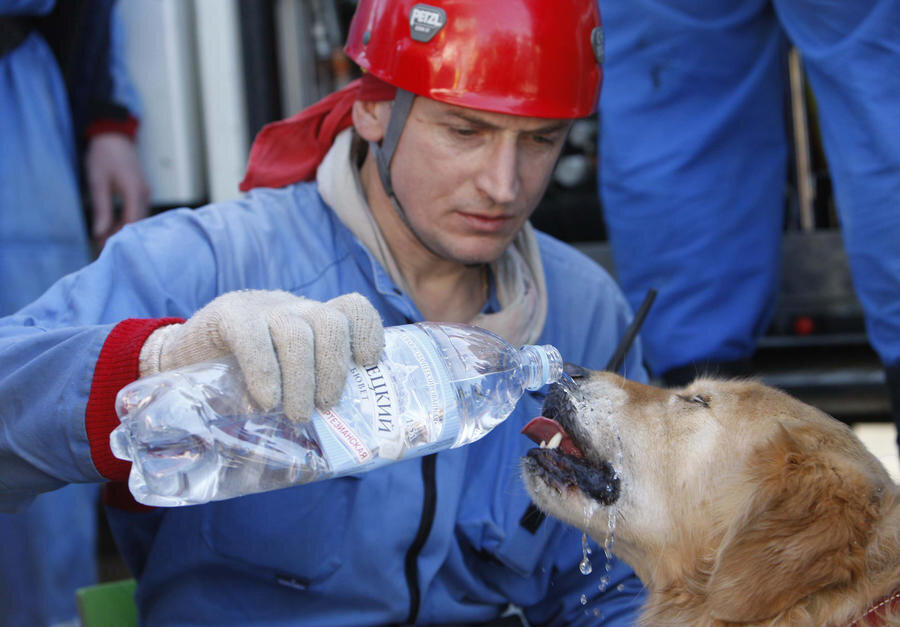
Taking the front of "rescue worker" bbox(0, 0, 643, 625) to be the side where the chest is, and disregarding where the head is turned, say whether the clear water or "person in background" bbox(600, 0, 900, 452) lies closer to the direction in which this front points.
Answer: the clear water

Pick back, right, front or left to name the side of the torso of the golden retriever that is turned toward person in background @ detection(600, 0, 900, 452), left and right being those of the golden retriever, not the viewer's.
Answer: right

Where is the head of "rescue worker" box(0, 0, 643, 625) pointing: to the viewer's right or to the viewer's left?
to the viewer's right

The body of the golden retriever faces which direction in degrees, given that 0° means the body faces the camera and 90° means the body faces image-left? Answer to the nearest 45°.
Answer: approximately 90°

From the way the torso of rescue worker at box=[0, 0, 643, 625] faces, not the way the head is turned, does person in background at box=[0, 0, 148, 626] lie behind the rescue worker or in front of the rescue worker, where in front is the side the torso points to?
behind

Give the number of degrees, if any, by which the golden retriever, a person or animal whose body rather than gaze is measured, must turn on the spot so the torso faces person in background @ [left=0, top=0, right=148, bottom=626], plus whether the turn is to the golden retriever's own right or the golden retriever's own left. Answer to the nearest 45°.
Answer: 0° — it already faces them

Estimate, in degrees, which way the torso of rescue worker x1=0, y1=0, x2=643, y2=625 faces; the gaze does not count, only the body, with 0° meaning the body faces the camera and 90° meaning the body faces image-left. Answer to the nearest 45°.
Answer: approximately 315°
